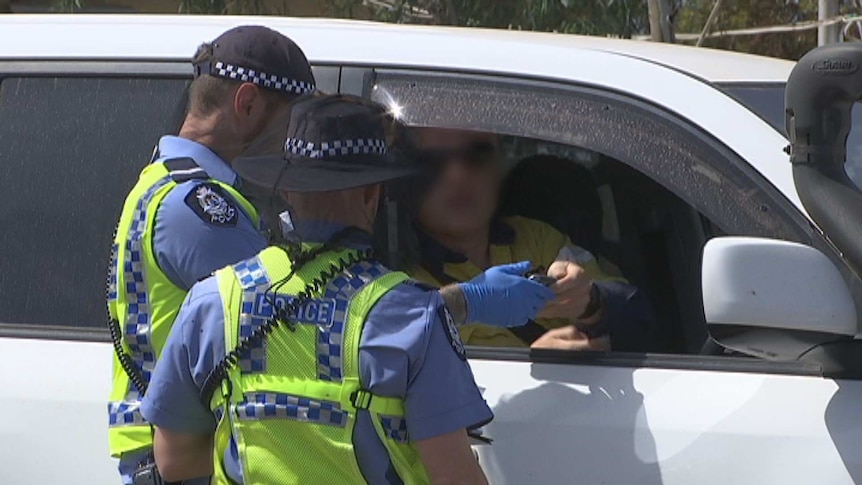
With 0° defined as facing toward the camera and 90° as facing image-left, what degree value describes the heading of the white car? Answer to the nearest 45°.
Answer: approximately 270°

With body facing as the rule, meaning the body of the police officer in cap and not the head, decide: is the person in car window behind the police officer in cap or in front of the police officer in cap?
in front

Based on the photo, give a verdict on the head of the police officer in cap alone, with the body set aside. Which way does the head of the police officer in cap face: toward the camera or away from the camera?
away from the camera

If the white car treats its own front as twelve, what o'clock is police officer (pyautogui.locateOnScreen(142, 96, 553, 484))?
The police officer is roughly at 4 o'clock from the white car.

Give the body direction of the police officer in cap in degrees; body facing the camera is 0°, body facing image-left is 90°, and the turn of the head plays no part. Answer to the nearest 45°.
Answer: approximately 225°

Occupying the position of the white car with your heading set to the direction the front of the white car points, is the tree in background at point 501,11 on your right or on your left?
on your left

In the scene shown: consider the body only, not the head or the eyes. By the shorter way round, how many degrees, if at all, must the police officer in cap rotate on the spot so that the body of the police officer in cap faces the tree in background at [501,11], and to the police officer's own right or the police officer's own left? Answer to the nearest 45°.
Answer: approximately 45° to the police officer's own left

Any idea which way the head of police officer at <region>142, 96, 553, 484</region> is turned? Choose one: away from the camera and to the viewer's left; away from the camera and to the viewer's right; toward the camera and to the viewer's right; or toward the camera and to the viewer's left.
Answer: away from the camera and to the viewer's right

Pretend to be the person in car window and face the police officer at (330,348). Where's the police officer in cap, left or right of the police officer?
right

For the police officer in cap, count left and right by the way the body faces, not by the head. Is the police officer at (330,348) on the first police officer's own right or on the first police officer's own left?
on the first police officer's own right
